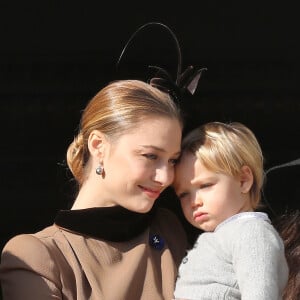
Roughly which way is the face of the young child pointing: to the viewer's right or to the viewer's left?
to the viewer's left

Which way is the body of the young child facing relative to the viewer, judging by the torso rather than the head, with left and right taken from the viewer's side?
facing the viewer and to the left of the viewer

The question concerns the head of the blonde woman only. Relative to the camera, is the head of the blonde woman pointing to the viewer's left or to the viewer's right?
to the viewer's right

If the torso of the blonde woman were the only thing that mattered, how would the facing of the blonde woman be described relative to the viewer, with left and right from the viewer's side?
facing the viewer and to the right of the viewer
